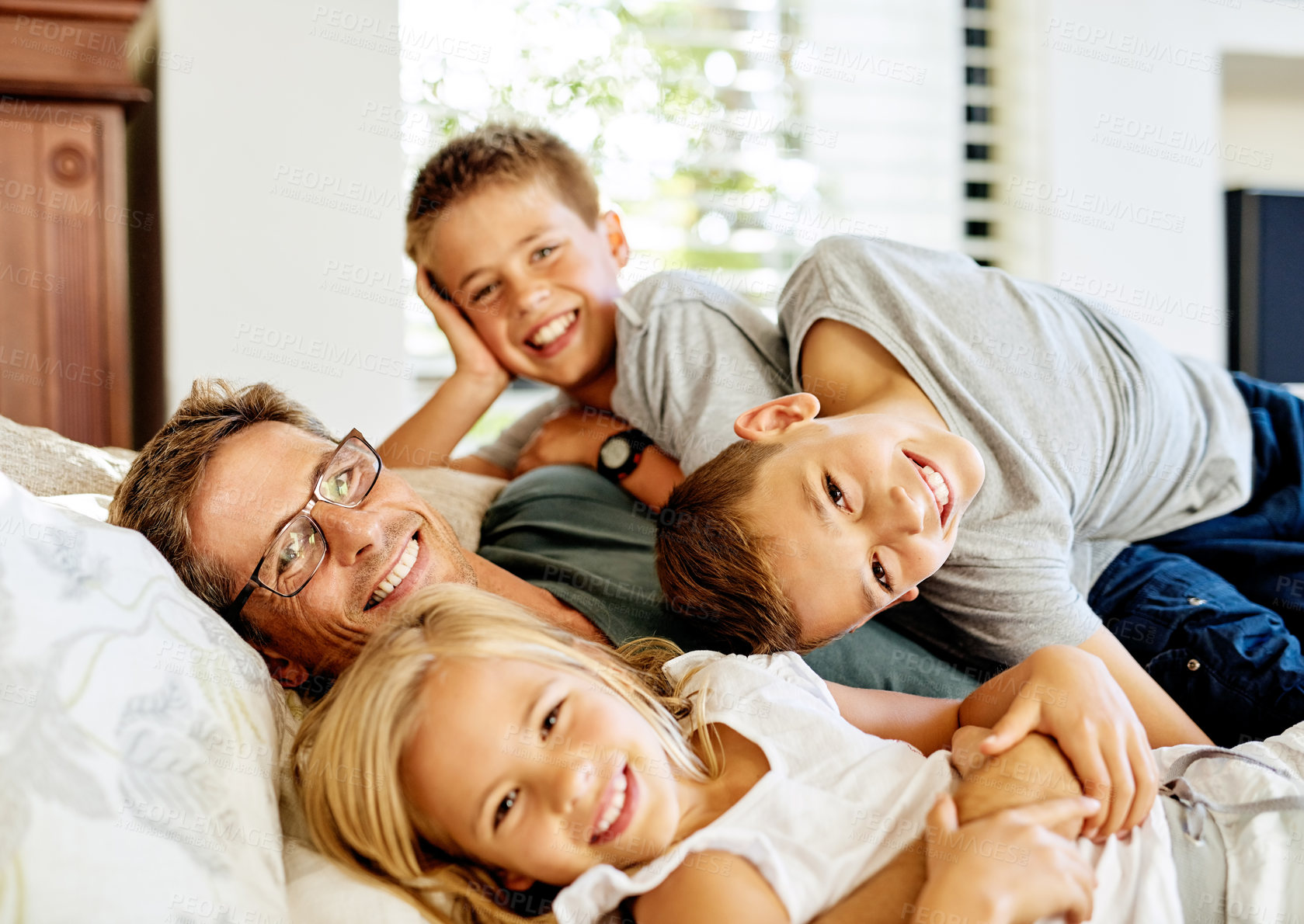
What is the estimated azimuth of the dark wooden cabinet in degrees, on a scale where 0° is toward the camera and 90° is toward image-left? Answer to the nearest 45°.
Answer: approximately 0°

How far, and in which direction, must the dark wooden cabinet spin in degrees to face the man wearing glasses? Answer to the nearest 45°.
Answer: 0° — it already faces them

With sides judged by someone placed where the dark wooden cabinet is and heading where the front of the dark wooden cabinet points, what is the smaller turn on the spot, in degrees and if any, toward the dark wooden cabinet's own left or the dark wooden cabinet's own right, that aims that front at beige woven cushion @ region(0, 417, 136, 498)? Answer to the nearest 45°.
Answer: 0° — it already faces it

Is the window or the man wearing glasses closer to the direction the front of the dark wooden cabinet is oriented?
the man wearing glasses
